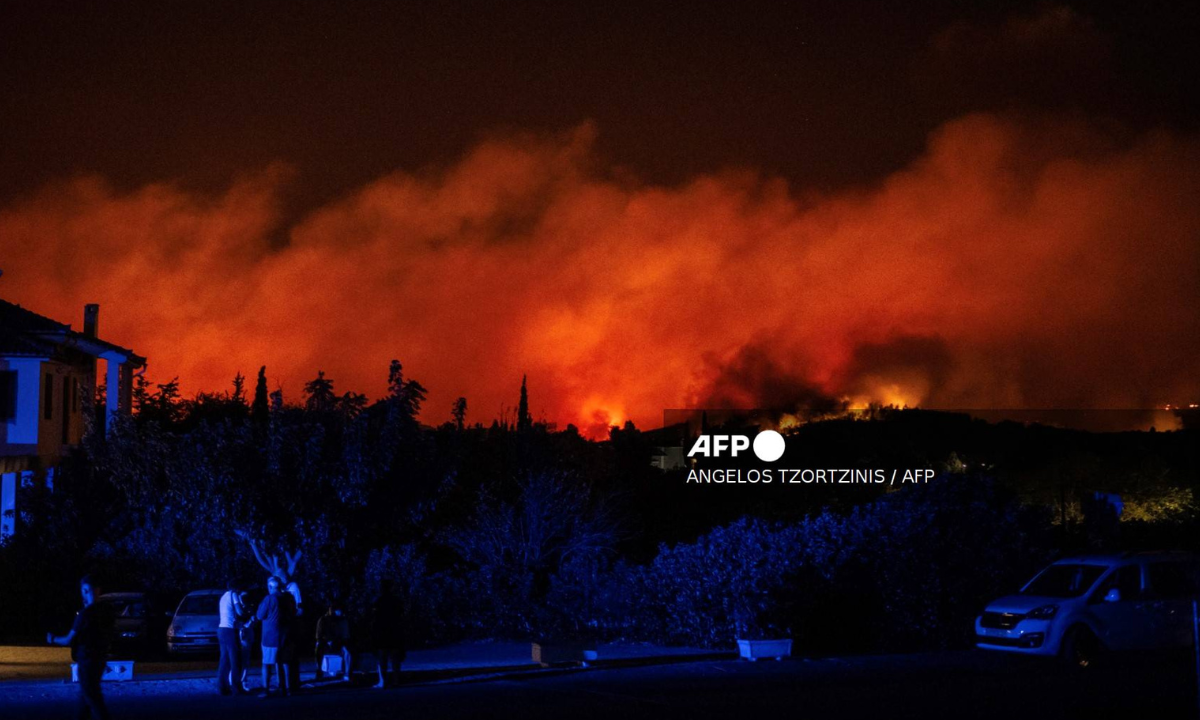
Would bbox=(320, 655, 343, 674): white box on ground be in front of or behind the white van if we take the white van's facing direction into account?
in front

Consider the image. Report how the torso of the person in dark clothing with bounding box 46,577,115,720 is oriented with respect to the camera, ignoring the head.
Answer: to the viewer's left

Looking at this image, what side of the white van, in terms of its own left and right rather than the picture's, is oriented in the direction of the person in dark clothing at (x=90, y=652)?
front

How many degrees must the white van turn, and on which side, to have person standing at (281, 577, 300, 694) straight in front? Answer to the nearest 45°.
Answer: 0° — it already faces them

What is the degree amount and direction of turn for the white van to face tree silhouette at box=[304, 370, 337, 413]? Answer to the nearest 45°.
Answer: approximately 45° to its right

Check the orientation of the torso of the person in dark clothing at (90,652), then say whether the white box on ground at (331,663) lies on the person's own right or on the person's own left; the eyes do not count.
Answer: on the person's own right
